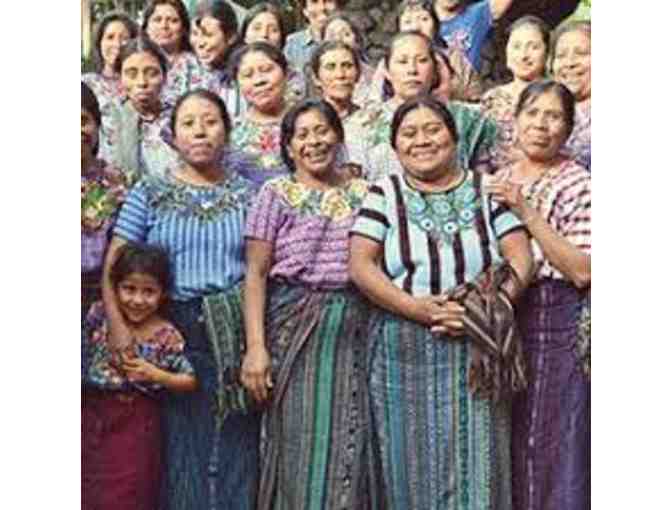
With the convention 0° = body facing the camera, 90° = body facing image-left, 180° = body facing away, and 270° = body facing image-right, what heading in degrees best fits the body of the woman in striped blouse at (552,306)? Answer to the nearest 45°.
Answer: approximately 45°

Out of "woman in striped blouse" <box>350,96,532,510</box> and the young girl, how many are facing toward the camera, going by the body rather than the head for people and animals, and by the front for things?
2

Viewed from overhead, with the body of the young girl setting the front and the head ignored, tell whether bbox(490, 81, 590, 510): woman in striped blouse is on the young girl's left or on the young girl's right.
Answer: on the young girl's left

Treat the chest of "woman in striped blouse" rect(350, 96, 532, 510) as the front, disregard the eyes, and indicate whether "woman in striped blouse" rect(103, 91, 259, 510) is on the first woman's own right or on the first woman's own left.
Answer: on the first woman's own right

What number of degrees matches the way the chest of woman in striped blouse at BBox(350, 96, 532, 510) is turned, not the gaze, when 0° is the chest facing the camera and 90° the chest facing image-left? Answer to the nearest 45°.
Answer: approximately 0°

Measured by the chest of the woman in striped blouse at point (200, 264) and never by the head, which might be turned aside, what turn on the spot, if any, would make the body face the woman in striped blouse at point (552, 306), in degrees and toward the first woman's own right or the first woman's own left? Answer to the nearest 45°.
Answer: approximately 90° to the first woman's own left
